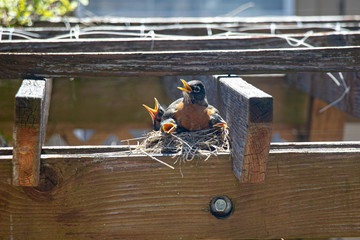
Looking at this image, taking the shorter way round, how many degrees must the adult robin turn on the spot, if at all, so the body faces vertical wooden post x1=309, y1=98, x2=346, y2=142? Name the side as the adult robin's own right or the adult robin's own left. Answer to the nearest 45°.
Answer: approximately 135° to the adult robin's own left

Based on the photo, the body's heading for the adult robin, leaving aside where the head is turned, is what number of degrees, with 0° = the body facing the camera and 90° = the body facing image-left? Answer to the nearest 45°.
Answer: approximately 0°
